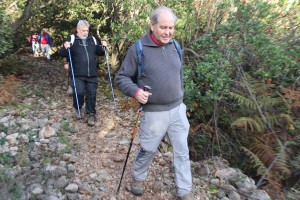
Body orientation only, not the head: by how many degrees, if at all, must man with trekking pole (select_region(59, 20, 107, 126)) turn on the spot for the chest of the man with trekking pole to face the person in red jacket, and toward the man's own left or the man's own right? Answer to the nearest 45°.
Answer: approximately 180°

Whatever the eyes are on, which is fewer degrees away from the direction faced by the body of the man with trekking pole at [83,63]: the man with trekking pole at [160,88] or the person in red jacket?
the man with trekking pole

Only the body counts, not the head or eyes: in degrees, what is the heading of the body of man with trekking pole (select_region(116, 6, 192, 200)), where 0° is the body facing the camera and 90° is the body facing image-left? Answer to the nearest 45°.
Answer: approximately 315°

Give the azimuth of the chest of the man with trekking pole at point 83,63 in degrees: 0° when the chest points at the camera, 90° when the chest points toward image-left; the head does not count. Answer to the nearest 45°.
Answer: approximately 0°

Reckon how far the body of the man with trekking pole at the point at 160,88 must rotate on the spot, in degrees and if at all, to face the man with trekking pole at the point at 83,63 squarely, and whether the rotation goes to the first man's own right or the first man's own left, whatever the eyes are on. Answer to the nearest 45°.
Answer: approximately 180°

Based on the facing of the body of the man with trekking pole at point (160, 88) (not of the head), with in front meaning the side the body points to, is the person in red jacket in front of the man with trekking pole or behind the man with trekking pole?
behind
